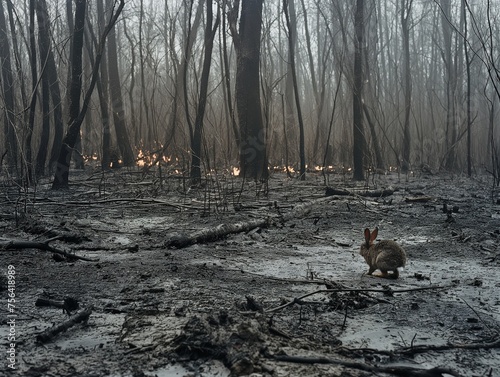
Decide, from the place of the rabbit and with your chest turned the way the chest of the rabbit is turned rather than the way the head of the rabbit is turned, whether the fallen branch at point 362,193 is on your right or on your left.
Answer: on your right

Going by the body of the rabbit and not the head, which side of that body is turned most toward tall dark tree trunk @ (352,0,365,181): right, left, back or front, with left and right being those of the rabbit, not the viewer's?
right

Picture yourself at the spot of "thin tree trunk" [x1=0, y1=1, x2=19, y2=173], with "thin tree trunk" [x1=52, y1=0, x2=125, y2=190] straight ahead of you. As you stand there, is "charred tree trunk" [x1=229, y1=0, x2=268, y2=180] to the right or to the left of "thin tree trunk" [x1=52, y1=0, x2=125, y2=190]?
left

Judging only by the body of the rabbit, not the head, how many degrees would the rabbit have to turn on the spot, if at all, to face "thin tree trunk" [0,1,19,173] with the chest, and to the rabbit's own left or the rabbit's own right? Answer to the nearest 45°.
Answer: approximately 45° to the rabbit's own right

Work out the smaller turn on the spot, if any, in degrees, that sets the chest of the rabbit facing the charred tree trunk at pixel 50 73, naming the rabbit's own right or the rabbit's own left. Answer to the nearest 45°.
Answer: approximately 45° to the rabbit's own right

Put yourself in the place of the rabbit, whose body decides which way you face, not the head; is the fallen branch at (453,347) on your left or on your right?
on your left

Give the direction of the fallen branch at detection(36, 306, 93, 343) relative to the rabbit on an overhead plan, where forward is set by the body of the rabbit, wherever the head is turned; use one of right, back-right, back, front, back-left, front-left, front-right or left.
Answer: front-left

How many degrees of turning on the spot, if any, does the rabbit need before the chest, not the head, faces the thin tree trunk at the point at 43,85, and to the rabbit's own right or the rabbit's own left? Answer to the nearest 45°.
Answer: approximately 45° to the rabbit's own right

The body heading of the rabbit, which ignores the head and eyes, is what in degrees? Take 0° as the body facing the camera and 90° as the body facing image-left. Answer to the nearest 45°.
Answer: approximately 90°

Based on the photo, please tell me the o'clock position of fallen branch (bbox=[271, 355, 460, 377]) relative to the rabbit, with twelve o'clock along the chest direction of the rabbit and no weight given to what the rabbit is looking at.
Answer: The fallen branch is roughly at 9 o'clock from the rabbit.

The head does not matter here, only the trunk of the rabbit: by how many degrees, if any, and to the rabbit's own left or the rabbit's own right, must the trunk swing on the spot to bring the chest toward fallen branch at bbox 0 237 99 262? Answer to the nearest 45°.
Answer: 0° — it already faces it
